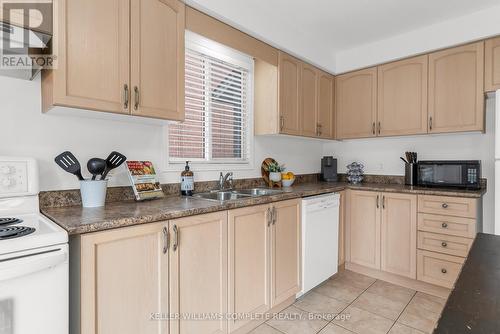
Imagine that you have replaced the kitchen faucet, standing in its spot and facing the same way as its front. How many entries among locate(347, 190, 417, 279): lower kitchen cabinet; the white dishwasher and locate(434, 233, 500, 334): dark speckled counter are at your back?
0

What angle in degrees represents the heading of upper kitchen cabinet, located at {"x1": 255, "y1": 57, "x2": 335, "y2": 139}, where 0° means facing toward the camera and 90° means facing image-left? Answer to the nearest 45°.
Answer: approximately 315°

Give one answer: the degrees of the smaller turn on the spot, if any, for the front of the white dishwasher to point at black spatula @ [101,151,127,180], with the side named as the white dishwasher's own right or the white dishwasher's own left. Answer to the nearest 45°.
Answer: approximately 90° to the white dishwasher's own right

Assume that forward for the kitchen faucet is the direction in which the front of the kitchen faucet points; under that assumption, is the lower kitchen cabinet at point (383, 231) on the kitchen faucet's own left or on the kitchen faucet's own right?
on the kitchen faucet's own left

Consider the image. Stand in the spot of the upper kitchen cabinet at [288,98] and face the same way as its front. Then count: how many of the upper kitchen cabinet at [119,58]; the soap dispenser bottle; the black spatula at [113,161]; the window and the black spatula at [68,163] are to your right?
5

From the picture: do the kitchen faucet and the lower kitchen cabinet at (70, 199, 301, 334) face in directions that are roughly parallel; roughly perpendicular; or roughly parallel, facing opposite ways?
roughly parallel

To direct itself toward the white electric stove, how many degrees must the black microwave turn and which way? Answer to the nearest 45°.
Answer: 0° — it already faces it

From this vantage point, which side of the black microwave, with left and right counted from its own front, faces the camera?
front

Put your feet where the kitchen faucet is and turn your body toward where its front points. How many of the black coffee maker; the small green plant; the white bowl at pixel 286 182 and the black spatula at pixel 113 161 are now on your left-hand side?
3

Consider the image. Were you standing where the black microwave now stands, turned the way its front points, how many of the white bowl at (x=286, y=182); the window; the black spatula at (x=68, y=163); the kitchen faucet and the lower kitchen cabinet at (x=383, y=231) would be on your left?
0

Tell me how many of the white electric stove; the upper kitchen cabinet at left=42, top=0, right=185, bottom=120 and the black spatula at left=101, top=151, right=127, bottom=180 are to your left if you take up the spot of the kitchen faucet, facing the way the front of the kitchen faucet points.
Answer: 0

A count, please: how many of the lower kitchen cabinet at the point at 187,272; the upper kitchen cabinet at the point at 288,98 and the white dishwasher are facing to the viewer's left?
0

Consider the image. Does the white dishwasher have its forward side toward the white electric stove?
no

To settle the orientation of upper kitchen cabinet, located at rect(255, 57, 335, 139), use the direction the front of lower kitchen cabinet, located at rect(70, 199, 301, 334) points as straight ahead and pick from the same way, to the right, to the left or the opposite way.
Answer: the same way

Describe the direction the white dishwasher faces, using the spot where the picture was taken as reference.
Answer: facing the viewer and to the right of the viewer

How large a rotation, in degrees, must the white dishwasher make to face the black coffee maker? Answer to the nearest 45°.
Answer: approximately 135° to its left

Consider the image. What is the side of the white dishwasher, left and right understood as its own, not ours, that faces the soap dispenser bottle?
right

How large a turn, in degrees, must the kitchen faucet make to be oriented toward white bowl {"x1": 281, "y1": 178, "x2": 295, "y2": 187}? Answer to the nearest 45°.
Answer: approximately 90° to its left
